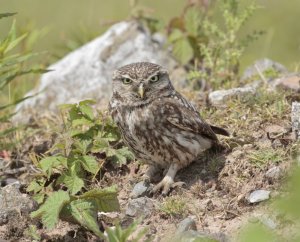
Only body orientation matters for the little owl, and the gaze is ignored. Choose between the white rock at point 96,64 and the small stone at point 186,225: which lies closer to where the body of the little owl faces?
the small stone

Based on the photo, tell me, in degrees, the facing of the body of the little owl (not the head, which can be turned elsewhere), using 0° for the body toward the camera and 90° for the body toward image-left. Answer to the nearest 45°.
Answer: approximately 45°

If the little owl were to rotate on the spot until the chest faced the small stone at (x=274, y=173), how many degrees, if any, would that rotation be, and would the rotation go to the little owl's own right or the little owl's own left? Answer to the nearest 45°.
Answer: approximately 90° to the little owl's own left

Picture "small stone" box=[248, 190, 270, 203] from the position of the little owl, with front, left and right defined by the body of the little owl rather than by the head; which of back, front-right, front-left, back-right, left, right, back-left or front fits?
left

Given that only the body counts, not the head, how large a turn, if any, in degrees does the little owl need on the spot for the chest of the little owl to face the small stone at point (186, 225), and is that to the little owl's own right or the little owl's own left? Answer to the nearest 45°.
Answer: approximately 45° to the little owl's own left

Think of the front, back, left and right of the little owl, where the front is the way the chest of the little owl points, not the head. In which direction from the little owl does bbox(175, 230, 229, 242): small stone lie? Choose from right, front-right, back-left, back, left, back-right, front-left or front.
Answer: front-left

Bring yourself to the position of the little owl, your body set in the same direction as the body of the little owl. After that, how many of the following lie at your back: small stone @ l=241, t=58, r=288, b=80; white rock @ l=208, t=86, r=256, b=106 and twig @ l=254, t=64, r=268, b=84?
3

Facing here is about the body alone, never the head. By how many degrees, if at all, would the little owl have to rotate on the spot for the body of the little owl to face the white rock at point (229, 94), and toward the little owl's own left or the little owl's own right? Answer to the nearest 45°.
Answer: approximately 180°

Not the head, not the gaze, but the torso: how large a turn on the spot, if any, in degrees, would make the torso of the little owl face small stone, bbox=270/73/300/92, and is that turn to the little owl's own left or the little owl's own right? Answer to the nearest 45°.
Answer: approximately 180°

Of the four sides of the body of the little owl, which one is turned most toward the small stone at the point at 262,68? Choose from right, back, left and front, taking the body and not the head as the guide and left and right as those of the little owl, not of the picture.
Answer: back
